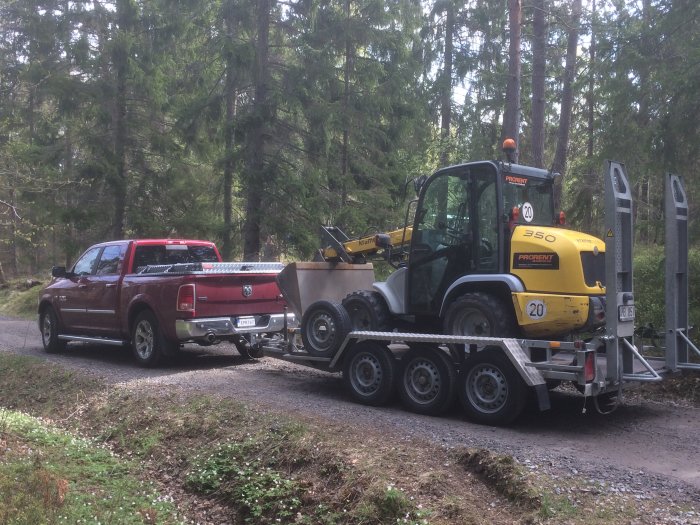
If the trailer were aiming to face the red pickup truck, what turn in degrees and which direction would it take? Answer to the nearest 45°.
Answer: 0° — it already faces it

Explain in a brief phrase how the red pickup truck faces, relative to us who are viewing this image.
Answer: facing away from the viewer and to the left of the viewer

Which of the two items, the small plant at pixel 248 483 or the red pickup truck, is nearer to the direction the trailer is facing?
the red pickup truck

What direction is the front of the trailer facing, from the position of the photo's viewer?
facing away from the viewer and to the left of the viewer

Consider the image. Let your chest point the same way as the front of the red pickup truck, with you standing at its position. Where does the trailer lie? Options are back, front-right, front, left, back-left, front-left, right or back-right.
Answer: back

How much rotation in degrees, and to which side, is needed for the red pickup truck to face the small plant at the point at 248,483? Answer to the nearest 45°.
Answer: approximately 135° to its left

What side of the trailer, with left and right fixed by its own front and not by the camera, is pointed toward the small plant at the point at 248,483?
left
